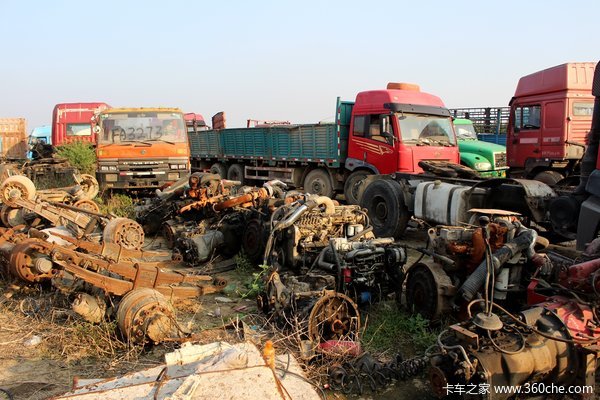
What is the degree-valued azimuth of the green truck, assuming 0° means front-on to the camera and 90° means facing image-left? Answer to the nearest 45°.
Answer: approximately 315°

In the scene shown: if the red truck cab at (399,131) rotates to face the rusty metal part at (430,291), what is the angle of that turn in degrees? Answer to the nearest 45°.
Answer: approximately 45° to its right

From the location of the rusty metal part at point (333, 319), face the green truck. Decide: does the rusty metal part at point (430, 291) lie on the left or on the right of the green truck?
right

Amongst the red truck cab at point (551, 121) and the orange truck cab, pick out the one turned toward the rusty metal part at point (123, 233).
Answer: the orange truck cab

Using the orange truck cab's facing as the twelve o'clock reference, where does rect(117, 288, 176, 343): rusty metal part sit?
The rusty metal part is roughly at 12 o'clock from the orange truck cab.

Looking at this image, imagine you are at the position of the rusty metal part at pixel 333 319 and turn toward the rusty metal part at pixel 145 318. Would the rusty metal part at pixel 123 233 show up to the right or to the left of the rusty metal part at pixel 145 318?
right

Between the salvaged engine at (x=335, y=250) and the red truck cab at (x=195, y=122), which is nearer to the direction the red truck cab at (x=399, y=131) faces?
the salvaged engine

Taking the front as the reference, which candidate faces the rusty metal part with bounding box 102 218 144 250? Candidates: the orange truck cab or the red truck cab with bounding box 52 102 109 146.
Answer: the orange truck cab

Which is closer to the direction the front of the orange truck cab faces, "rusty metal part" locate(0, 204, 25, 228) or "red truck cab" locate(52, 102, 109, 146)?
the rusty metal part
